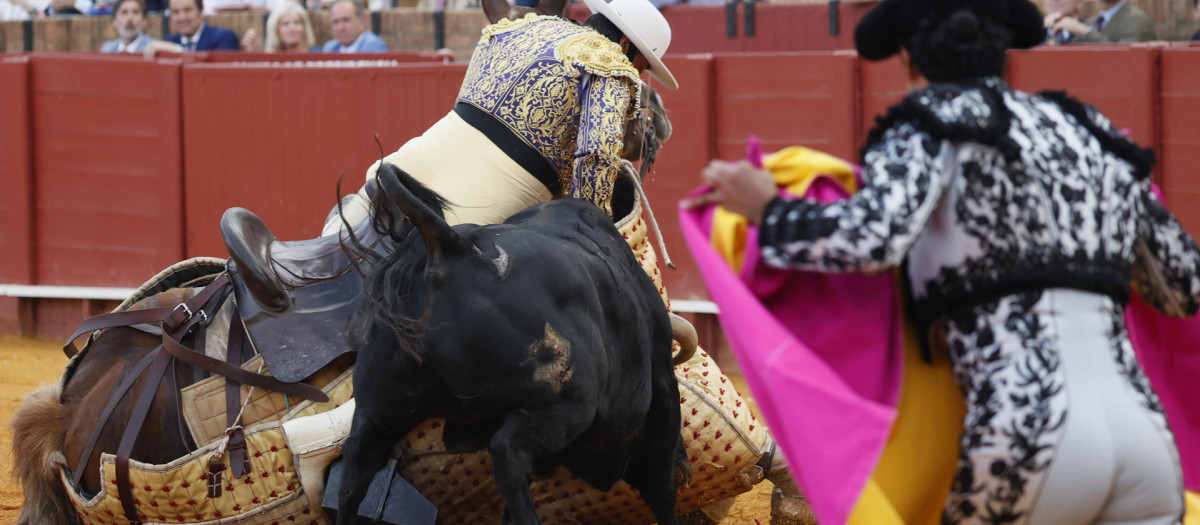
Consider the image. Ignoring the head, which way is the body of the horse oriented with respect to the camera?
to the viewer's right

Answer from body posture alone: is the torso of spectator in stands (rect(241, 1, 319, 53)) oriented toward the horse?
yes

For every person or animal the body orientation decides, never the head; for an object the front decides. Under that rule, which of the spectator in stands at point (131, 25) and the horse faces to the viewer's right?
the horse

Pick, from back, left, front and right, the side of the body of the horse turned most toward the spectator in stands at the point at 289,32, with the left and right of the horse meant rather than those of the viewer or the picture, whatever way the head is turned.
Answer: left

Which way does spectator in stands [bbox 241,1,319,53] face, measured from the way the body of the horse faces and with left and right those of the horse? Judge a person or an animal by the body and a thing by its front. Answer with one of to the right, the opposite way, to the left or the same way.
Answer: to the right

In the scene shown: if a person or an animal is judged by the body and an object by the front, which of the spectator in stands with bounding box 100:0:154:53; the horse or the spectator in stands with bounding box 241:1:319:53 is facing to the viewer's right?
the horse

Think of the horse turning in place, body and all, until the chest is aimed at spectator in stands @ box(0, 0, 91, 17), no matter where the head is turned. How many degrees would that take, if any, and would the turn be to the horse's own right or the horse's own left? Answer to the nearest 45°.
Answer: approximately 90° to the horse's own left

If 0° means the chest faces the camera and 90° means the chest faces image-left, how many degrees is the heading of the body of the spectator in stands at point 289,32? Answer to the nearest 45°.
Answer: approximately 0°

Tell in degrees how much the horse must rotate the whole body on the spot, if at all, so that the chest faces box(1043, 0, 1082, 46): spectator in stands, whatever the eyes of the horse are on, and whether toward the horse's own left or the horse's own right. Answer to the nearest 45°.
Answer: approximately 45° to the horse's own left
